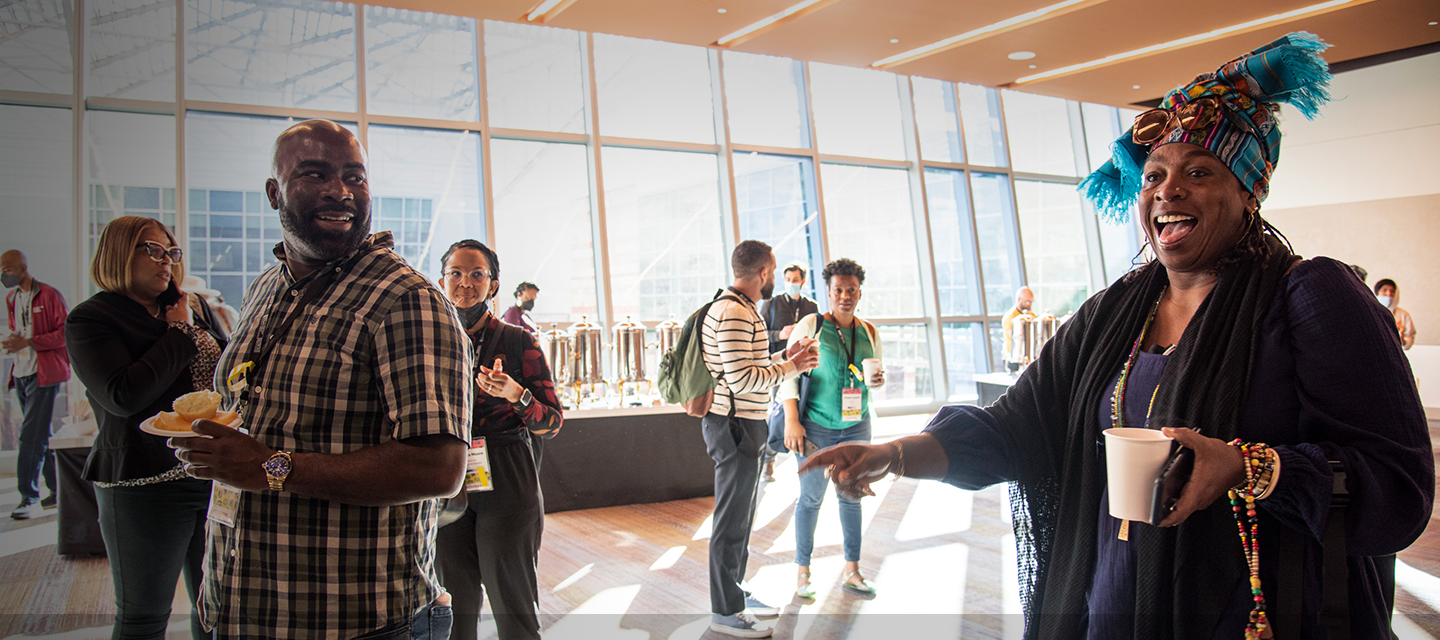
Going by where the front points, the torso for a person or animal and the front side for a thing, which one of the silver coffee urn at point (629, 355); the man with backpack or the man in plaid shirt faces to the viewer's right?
the man with backpack

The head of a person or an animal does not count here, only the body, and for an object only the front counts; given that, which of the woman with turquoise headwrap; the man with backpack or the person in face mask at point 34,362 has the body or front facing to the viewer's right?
the man with backpack

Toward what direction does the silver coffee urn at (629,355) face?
toward the camera

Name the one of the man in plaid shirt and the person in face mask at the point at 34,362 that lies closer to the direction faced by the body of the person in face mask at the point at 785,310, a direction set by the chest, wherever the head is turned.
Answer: the man in plaid shirt

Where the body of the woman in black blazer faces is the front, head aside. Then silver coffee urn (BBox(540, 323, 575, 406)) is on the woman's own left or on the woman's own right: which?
on the woman's own left

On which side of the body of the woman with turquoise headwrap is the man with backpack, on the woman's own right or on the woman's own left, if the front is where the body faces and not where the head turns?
on the woman's own right

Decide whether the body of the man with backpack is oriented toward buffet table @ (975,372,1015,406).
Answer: no

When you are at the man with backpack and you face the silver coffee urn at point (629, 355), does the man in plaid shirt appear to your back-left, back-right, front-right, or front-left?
back-left

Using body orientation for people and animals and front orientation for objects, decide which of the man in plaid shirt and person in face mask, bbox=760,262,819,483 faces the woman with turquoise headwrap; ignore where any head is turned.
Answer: the person in face mask

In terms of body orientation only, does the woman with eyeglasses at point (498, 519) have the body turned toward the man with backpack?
no

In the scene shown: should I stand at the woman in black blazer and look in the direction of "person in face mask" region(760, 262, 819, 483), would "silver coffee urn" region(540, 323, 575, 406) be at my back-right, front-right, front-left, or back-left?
front-left

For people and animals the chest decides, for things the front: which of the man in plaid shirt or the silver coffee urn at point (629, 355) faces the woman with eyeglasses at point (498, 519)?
the silver coffee urn

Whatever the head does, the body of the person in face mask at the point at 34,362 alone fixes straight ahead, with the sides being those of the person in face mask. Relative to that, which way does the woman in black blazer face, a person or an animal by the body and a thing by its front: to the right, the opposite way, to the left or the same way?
to the left

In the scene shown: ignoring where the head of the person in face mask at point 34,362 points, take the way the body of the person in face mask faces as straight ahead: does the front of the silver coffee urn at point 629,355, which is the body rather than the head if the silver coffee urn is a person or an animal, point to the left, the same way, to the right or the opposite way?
the same way

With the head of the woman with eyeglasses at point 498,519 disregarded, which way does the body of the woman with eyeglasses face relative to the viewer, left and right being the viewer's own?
facing the viewer and to the left of the viewer

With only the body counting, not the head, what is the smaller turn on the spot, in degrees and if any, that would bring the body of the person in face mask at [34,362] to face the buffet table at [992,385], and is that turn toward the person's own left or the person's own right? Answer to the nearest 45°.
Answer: approximately 90° to the person's own left

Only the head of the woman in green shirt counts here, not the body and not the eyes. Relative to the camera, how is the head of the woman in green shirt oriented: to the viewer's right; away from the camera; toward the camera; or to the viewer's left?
toward the camera

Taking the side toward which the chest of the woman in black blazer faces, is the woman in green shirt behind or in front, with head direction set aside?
in front

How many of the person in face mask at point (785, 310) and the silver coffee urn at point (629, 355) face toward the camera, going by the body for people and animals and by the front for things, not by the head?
2

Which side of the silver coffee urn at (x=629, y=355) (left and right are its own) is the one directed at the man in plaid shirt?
front

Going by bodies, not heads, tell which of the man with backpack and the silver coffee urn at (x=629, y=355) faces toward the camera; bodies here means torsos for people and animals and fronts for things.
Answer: the silver coffee urn
